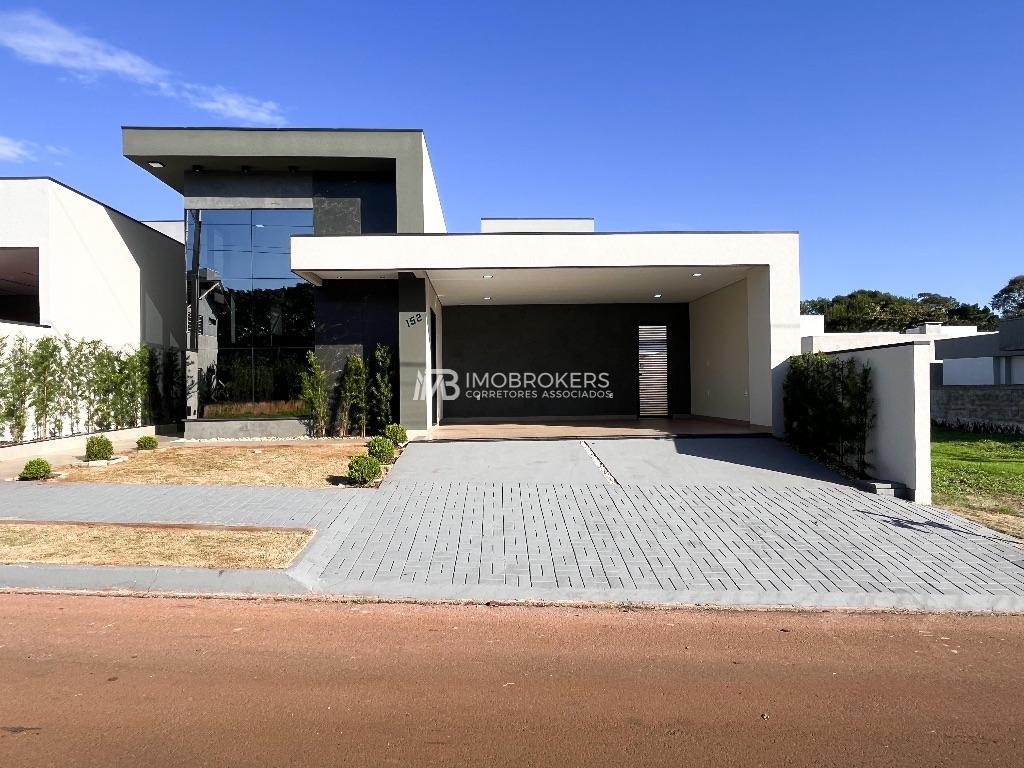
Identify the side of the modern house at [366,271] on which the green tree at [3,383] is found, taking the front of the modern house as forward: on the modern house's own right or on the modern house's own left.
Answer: on the modern house's own right

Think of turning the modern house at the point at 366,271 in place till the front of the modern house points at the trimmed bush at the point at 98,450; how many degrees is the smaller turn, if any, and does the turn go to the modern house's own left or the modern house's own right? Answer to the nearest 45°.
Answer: approximately 45° to the modern house's own right

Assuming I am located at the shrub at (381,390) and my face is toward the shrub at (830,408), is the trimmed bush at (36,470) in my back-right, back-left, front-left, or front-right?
back-right

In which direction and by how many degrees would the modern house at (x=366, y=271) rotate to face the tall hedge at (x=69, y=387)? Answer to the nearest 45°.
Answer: approximately 90° to its right

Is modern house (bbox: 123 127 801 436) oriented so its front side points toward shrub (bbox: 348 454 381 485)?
yes

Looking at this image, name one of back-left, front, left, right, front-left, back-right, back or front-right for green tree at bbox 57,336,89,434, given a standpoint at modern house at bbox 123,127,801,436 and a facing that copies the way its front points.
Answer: right

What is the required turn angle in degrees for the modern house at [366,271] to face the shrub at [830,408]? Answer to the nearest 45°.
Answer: approximately 45° to its left

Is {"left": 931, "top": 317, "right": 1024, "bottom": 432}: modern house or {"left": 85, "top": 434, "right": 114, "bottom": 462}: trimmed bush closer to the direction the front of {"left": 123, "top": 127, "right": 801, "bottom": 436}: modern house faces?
the trimmed bush

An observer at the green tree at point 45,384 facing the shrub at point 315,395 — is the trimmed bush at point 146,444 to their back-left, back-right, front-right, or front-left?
front-right

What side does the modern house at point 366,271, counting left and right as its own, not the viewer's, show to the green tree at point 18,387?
right

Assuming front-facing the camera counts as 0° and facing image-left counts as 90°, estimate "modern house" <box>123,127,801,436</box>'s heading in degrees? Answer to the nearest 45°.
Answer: approximately 0°

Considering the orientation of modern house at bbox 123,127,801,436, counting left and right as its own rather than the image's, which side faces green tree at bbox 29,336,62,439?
right
